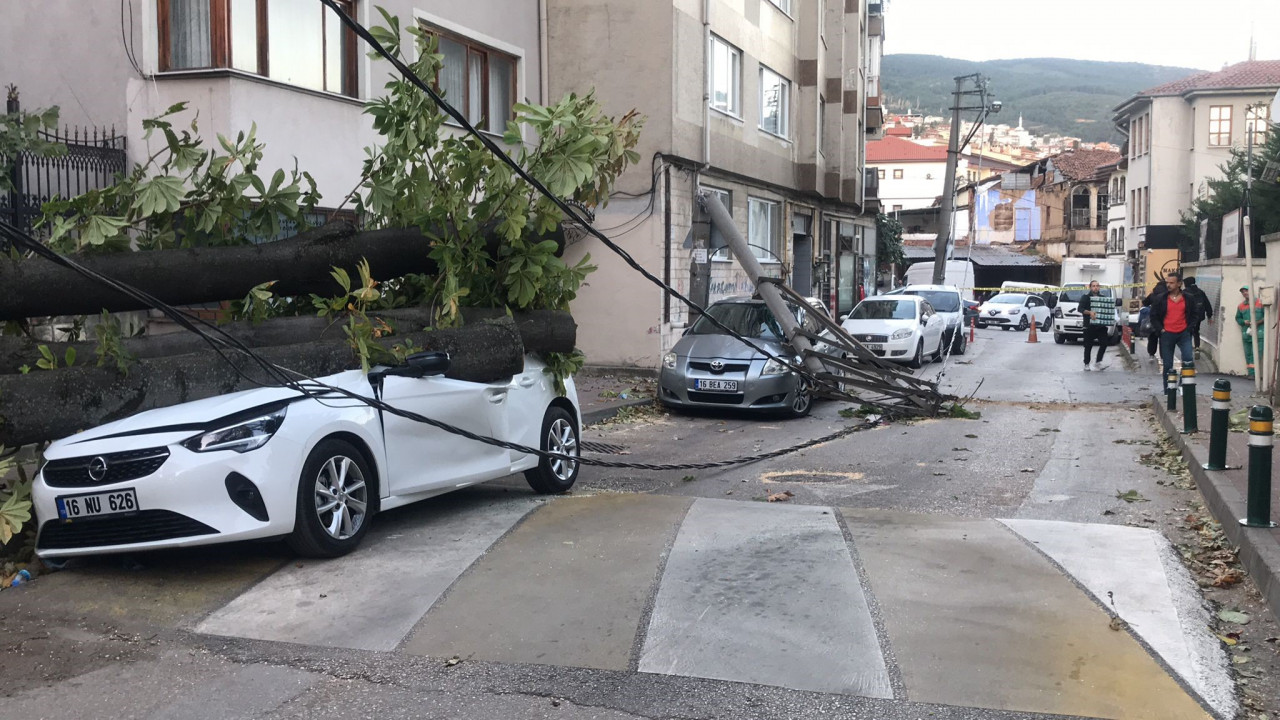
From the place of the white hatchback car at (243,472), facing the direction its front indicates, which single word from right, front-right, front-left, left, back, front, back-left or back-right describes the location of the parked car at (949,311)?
back

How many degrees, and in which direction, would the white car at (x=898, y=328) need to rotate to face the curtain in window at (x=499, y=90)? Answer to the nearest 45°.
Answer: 0° — it already faces it

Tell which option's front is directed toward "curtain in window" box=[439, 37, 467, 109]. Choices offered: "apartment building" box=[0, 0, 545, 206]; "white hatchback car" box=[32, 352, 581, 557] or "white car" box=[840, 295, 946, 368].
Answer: the white car

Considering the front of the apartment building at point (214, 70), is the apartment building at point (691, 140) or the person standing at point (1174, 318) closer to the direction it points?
the person standing

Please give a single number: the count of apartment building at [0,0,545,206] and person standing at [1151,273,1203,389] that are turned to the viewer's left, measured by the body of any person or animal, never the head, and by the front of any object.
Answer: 0

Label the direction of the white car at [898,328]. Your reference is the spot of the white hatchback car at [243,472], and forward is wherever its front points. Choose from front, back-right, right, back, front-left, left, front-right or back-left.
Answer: back

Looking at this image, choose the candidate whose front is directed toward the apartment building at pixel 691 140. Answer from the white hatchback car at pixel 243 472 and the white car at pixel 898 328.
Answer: the white car

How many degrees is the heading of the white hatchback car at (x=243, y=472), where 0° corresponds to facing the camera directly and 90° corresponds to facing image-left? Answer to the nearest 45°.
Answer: approximately 45°

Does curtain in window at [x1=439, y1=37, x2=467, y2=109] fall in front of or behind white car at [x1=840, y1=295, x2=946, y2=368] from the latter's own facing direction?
in front

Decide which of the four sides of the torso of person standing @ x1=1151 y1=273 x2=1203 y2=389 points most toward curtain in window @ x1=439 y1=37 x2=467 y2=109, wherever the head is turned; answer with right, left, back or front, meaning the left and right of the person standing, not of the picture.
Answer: right

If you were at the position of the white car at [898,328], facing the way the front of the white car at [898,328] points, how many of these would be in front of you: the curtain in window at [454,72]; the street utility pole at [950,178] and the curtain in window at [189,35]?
2

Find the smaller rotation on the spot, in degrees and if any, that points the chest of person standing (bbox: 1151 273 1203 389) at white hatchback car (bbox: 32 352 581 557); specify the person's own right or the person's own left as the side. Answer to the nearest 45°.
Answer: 0° — they already face it

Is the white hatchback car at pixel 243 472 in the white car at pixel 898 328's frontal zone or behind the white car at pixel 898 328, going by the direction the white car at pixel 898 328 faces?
frontal zone

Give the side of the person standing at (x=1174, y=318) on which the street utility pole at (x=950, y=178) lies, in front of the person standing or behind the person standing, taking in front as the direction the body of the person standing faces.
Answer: behind
